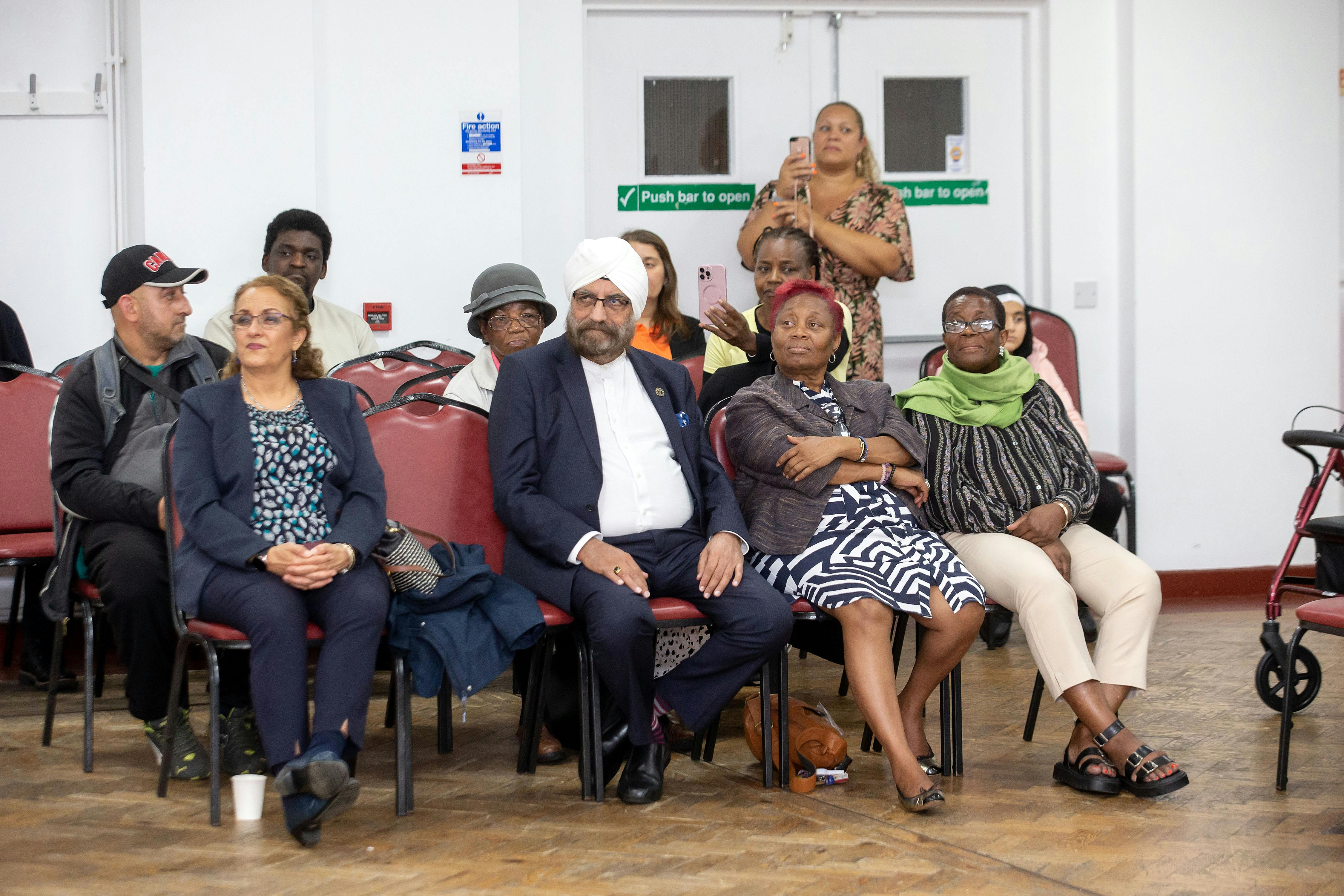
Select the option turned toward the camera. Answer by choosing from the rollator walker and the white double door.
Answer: the white double door

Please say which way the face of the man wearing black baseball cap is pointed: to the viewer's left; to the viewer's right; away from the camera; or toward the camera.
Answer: to the viewer's right

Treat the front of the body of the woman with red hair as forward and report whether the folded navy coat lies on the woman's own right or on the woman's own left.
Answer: on the woman's own right

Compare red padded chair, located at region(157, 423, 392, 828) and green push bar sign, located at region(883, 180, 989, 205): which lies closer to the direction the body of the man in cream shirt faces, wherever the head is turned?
the red padded chair

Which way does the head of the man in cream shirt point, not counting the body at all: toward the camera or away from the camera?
toward the camera

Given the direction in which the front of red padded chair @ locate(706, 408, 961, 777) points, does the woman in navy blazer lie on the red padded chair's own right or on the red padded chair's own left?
on the red padded chair's own right

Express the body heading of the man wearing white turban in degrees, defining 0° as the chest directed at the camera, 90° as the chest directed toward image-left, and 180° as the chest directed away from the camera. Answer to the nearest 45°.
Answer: approximately 315°

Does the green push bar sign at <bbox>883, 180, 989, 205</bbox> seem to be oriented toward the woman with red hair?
yes

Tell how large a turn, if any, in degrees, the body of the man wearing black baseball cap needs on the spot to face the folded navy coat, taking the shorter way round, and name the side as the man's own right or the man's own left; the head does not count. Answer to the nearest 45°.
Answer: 0° — they already face it

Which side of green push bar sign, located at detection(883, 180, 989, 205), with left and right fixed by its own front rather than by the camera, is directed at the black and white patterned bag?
front

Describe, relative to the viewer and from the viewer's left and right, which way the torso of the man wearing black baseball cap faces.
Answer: facing the viewer and to the right of the viewer

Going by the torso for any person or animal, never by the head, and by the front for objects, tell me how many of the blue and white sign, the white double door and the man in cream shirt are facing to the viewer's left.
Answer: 0

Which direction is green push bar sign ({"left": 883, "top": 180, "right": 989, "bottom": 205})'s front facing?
toward the camera

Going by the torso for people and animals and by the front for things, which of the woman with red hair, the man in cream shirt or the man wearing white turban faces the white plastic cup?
the man in cream shirt

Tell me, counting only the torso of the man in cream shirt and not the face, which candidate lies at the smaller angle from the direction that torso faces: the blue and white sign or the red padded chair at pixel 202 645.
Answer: the red padded chair

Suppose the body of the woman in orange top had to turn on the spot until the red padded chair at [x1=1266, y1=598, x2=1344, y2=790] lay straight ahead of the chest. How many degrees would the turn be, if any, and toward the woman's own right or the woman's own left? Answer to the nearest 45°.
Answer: approximately 90° to the woman's own left
